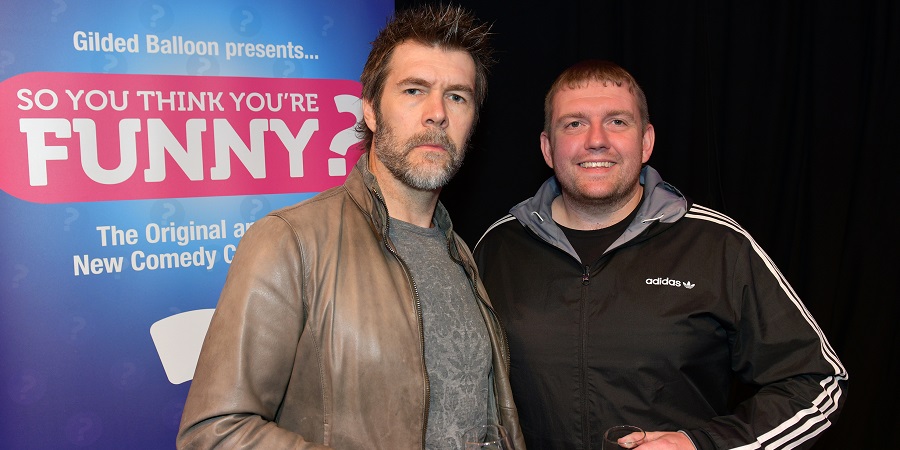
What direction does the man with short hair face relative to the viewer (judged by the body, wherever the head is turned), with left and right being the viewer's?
facing the viewer

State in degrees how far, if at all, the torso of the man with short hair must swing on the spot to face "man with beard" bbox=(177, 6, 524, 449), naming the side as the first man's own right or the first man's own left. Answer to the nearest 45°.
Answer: approximately 45° to the first man's own right

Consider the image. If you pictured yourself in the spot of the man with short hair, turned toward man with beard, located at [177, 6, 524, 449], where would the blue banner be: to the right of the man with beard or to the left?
right

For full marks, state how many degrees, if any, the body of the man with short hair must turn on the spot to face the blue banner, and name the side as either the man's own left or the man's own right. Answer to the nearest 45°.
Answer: approximately 90° to the man's own right

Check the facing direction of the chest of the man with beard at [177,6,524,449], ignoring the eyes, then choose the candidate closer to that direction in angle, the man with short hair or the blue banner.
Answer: the man with short hair

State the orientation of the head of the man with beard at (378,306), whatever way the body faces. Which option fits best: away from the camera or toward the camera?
toward the camera

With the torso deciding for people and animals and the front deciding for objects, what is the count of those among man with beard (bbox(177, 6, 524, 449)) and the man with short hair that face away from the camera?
0

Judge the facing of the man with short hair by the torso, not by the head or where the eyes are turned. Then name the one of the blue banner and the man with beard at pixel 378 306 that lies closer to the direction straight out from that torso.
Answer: the man with beard

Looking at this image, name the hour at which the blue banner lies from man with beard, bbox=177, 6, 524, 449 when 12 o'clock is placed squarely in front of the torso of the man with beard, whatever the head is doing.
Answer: The blue banner is roughly at 6 o'clock from the man with beard.

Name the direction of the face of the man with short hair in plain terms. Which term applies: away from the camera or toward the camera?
toward the camera

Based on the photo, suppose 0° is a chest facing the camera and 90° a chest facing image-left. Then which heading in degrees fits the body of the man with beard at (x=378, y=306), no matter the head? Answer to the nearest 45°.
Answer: approximately 315°
